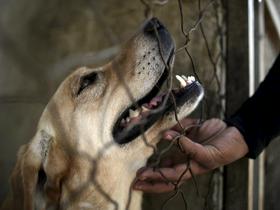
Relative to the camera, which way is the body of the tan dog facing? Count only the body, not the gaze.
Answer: to the viewer's right

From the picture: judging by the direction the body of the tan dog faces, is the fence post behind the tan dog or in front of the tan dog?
in front
